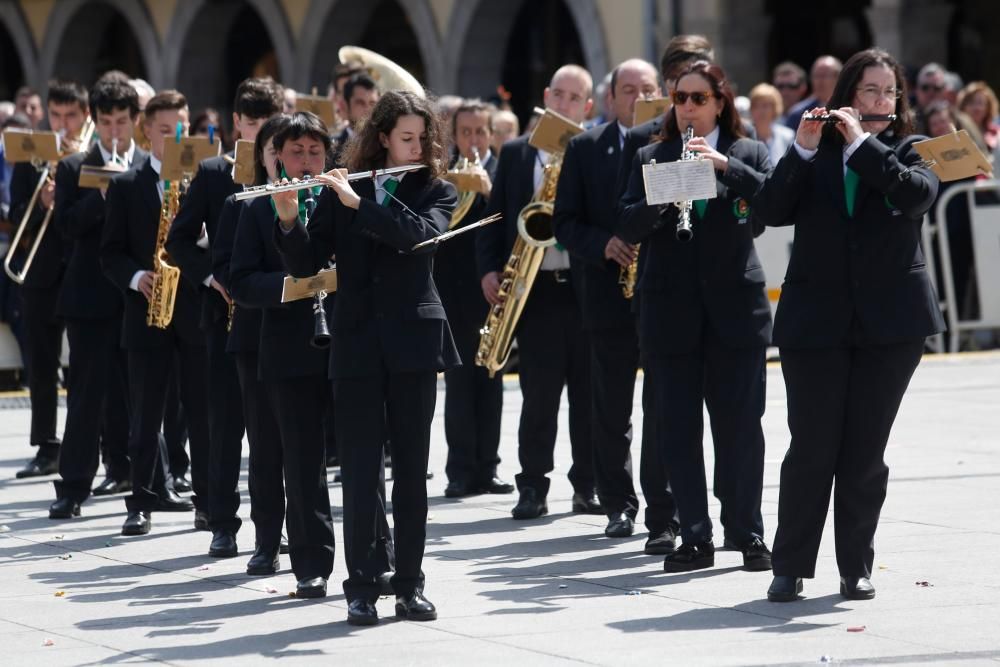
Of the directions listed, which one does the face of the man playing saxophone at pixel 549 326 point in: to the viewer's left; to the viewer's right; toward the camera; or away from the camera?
toward the camera

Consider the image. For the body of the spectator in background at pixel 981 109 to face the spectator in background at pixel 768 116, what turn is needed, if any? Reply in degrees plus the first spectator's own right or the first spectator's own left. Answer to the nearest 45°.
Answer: approximately 45° to the first spectator's own right

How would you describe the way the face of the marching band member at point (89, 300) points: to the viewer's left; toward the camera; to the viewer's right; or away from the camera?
toward the camera

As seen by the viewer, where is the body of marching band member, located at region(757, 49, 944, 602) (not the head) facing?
toward the camera

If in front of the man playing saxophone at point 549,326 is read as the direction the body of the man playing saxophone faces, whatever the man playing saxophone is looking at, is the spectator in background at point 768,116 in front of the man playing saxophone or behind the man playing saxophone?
behind

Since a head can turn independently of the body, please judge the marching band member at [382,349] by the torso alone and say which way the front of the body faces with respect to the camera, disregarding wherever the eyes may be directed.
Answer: toward the camera

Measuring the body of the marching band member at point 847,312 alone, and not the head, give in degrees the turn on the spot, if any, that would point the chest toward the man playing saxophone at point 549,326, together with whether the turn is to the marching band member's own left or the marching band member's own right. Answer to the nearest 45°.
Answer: approximately 135° to the marching band member's own right

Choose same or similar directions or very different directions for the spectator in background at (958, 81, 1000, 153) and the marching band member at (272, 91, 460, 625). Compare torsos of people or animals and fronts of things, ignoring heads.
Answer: same or similar directions

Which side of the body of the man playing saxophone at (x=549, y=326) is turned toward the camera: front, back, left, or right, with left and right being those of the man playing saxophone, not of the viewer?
front

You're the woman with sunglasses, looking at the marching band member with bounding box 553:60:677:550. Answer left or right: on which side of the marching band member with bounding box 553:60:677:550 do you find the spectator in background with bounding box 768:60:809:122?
right

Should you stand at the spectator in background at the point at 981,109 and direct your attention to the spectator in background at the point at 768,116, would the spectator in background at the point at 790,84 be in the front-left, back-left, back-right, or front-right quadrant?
front-right

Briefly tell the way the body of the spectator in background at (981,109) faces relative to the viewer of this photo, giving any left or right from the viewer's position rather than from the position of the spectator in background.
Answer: facing the viewer

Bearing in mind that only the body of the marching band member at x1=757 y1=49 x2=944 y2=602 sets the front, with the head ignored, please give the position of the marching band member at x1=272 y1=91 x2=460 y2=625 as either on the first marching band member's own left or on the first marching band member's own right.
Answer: on the first marching band member's own right

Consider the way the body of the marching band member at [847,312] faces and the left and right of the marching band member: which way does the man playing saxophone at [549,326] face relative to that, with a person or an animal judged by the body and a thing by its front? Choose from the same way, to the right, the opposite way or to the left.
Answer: the same way

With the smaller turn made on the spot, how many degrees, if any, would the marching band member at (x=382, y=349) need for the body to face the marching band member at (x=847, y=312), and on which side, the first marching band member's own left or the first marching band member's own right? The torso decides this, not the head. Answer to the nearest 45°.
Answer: approximately 90° to the first marching band member's own left
